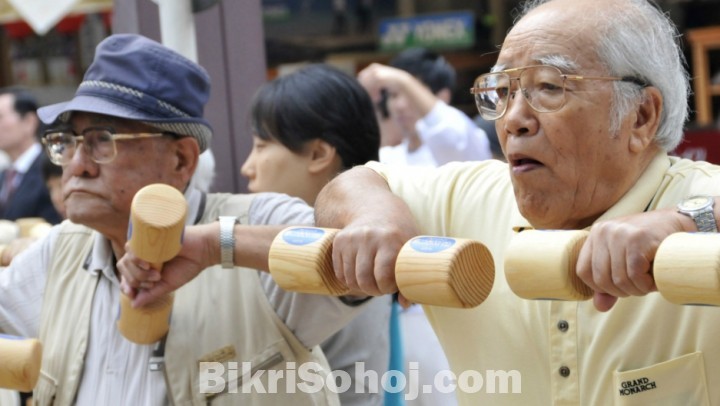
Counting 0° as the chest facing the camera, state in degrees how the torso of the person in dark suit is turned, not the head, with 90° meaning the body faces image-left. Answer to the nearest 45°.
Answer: approximately 45°

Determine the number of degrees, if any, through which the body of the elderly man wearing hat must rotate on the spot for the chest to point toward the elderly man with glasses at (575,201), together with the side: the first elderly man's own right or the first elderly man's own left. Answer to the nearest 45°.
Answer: approximately 90° to the first elderly man's own left

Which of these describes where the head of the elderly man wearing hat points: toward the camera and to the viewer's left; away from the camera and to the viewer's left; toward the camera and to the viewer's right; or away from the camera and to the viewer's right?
toward the camera and to the viewer's left

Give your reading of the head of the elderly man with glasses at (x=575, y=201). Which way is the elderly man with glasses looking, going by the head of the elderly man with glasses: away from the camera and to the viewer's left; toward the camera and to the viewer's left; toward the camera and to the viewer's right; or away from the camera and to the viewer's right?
toward the camera and to the viewer's left

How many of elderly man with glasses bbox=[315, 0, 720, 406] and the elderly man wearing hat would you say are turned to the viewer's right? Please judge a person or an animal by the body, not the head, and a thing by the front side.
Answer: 0

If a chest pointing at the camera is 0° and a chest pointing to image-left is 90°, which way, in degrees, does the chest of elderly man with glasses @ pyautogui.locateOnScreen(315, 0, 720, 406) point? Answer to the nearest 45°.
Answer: approximately 45°

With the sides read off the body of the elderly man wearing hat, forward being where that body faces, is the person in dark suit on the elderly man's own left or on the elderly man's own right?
on the elderly man's own right

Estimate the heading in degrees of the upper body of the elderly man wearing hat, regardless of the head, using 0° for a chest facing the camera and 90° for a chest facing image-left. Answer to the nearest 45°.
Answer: approximately 45°

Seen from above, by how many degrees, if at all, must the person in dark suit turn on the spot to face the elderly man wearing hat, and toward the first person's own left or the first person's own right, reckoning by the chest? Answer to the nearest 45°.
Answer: approximately 45° to the first person's own left
